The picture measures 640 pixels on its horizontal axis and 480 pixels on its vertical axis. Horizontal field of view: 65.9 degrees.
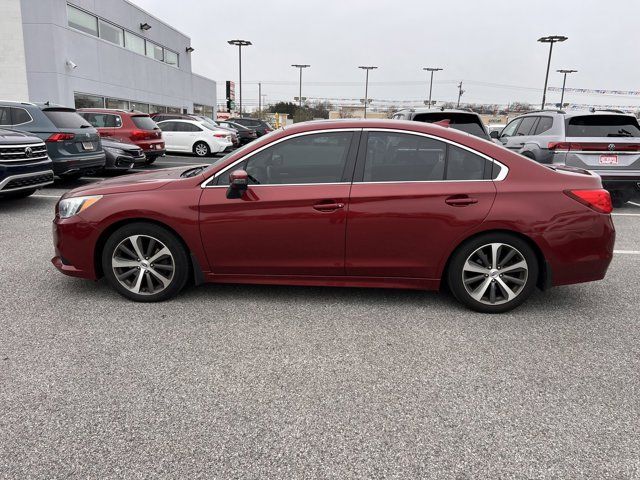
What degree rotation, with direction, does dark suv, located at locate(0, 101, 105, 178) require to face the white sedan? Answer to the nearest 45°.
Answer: approximately 90° to its right

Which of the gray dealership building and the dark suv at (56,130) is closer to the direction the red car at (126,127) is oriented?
the gray dealership building

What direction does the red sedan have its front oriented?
to the viewer's left

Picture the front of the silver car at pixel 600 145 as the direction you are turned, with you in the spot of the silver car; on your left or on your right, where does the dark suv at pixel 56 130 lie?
on your left

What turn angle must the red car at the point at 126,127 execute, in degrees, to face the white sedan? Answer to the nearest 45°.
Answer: approximately 90° to its right

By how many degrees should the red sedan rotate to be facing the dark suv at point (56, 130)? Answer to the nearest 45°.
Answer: approximately 45° to its right

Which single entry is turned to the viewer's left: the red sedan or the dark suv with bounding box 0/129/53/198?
the red sedan

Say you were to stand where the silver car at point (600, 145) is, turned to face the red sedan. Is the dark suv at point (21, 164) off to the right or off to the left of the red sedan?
right

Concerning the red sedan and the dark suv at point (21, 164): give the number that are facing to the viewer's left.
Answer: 1

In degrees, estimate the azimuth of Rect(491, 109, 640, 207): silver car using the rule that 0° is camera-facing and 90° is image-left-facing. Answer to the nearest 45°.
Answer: approximately 135°

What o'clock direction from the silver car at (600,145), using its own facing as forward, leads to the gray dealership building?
The gray dealership building is roughly at 11 o'clock from the silver car.

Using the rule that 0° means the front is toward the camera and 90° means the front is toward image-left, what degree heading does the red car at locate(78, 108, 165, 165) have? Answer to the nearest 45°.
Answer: approximately 135°
